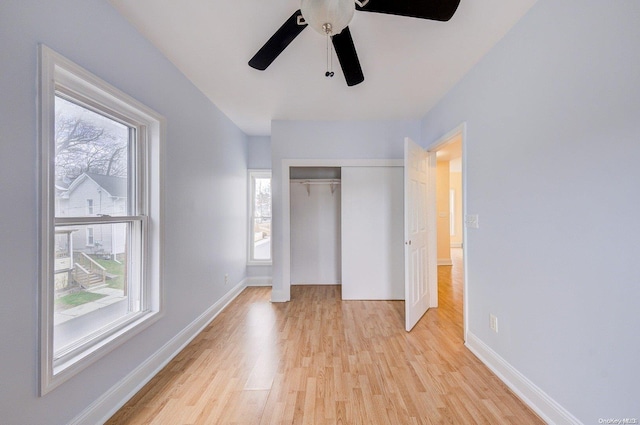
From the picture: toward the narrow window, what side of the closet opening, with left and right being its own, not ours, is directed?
right

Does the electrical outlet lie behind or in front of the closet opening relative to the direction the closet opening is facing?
in front

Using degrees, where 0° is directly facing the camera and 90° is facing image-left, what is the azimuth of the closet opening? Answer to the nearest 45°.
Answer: approximately 0°

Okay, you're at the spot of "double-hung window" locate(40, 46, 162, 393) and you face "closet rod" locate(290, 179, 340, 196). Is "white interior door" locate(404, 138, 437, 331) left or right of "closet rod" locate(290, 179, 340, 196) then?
right

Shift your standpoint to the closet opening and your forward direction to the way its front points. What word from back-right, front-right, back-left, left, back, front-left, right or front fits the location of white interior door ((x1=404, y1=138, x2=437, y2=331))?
front-left

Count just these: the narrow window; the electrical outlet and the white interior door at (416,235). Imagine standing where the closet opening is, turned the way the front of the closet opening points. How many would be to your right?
1

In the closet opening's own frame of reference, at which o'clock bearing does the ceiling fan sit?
The ceiling fan is roughly at 12 o'clock from the closet opening.
